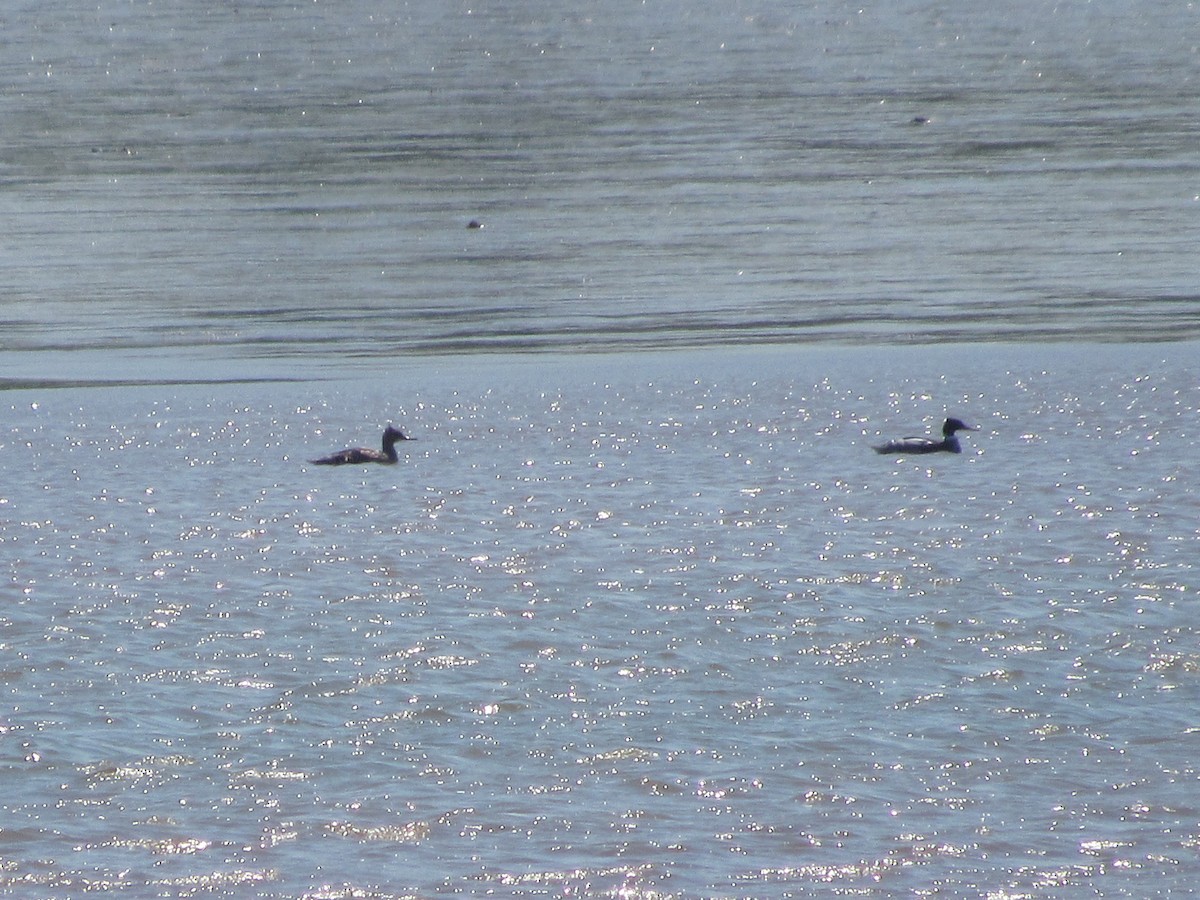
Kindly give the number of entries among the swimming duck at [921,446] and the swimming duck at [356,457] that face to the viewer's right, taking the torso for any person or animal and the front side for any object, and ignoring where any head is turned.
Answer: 2

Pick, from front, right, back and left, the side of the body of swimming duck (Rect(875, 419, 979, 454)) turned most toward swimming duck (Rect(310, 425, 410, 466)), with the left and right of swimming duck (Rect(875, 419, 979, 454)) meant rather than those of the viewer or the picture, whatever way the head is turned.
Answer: back

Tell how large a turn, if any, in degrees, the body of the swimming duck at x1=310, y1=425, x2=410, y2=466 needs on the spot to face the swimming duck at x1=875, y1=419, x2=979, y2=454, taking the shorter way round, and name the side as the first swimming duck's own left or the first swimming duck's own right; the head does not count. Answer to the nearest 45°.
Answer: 0° — it already faces it

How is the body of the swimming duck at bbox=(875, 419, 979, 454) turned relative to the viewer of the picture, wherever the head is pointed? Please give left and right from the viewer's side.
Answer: facing to the right of the viewer

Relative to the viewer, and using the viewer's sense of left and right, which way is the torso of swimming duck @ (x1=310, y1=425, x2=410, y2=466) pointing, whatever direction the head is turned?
facing to the right of the viewer
